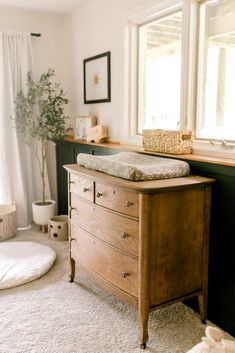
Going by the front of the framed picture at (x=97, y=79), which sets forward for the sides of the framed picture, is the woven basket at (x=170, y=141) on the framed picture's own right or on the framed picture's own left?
on the framed picture's own left

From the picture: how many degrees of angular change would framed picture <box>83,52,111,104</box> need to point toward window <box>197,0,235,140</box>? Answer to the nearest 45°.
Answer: approximately 90° to its left

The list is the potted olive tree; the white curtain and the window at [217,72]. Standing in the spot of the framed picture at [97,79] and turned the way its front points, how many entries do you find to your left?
1

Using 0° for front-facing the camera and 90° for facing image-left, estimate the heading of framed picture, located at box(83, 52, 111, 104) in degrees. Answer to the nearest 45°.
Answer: approximately 45°

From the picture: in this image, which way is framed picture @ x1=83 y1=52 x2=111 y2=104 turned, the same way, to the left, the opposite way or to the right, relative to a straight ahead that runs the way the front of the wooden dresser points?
the same way

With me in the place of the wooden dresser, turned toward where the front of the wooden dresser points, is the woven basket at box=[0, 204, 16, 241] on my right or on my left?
on my right

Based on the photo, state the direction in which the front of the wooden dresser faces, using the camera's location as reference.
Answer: facing the viewer and to the left of the viewer

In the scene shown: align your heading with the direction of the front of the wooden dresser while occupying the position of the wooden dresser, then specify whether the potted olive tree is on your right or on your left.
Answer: on your right

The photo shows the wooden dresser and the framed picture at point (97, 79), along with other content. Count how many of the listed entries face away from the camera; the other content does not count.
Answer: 0

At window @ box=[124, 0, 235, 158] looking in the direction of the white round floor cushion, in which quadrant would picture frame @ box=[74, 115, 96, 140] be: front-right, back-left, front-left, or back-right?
front-right
